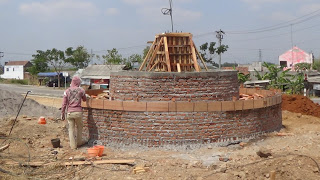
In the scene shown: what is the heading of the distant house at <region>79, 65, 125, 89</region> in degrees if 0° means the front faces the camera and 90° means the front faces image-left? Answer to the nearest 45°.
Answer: approximately 0°

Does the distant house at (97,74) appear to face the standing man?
yes

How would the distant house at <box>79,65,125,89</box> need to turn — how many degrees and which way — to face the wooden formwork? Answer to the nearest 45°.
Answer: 0° — it already faces it

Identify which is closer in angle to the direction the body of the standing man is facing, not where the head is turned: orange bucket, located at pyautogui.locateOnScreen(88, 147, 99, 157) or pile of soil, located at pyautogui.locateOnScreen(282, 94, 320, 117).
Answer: the pile of soil

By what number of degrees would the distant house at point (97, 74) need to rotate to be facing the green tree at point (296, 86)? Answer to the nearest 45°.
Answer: approximately 45° to its left

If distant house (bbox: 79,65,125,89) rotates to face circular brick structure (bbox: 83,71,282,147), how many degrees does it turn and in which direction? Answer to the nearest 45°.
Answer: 0° — it already faces it

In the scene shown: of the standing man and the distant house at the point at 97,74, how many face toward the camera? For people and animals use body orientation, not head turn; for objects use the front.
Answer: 1

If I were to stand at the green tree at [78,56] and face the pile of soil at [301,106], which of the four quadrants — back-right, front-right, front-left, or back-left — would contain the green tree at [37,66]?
back-right
